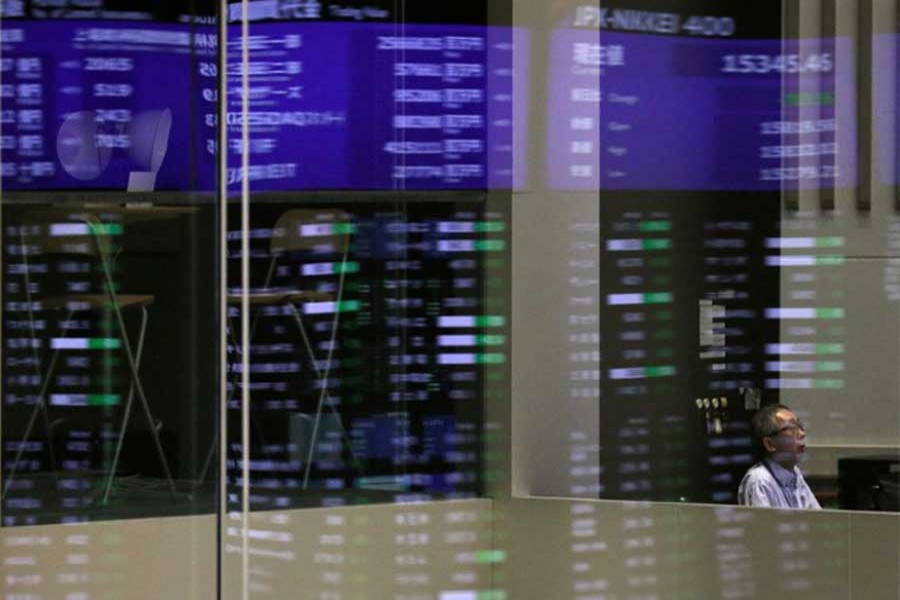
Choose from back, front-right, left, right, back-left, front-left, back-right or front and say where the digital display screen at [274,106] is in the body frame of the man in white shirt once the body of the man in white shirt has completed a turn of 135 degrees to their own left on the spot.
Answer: left

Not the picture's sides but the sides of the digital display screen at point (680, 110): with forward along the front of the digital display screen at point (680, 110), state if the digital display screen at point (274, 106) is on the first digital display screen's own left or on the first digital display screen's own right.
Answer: on the first digital display screen's own right

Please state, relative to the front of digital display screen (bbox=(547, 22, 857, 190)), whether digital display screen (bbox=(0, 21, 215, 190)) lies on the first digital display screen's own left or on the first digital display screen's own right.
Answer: on the first digital display screen's own right

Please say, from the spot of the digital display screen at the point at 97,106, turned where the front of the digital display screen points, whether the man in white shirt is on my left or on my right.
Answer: on my left

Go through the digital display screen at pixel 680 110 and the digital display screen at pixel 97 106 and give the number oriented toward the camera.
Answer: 2

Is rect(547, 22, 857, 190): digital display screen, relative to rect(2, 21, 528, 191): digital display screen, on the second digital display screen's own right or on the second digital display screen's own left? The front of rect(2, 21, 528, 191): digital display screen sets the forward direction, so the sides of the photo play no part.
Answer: on the second digital display screen's own left

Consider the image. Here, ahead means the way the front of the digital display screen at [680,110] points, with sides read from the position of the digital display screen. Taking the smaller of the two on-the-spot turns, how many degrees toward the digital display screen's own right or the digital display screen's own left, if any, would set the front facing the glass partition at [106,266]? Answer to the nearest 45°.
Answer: approximately 90° to the digital display screen's own right

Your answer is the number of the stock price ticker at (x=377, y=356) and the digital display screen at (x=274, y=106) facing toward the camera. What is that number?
2
